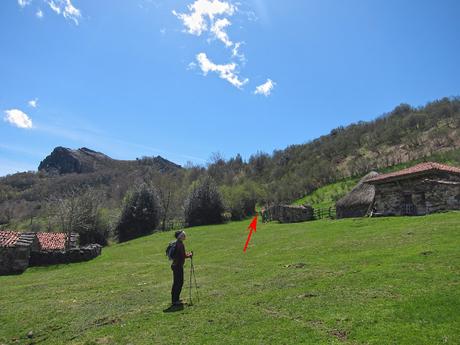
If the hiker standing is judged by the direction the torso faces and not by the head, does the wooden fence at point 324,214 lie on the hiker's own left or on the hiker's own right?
on the hiker's own left

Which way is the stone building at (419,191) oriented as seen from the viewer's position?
toward the camera

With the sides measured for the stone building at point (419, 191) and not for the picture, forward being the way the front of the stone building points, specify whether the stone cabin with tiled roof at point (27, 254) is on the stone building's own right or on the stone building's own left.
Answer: on the stone building's own right

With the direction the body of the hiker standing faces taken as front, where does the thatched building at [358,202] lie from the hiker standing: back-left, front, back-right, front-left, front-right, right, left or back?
front-left

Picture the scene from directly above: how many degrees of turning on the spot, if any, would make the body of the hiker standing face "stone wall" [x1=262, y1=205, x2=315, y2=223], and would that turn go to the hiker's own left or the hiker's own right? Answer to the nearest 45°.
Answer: approximately 45° to the hiker's own left

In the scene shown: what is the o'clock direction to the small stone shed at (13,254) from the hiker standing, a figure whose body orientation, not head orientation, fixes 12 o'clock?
The small stone shed is roughly at 8 o'clock from the hiker standing.

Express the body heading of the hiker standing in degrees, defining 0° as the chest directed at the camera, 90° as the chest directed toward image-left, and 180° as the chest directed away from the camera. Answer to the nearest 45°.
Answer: approximately 270°

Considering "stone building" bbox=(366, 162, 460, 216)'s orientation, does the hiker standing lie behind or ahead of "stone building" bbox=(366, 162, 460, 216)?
ahead

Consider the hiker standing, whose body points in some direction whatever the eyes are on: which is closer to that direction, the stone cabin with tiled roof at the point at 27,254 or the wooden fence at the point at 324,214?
the wooden fence

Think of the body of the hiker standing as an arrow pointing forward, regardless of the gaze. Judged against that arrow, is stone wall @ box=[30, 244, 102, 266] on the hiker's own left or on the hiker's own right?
on the hiker's own left

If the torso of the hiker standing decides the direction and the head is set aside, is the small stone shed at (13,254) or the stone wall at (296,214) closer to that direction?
the stone wall

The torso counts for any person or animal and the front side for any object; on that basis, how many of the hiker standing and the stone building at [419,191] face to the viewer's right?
1
